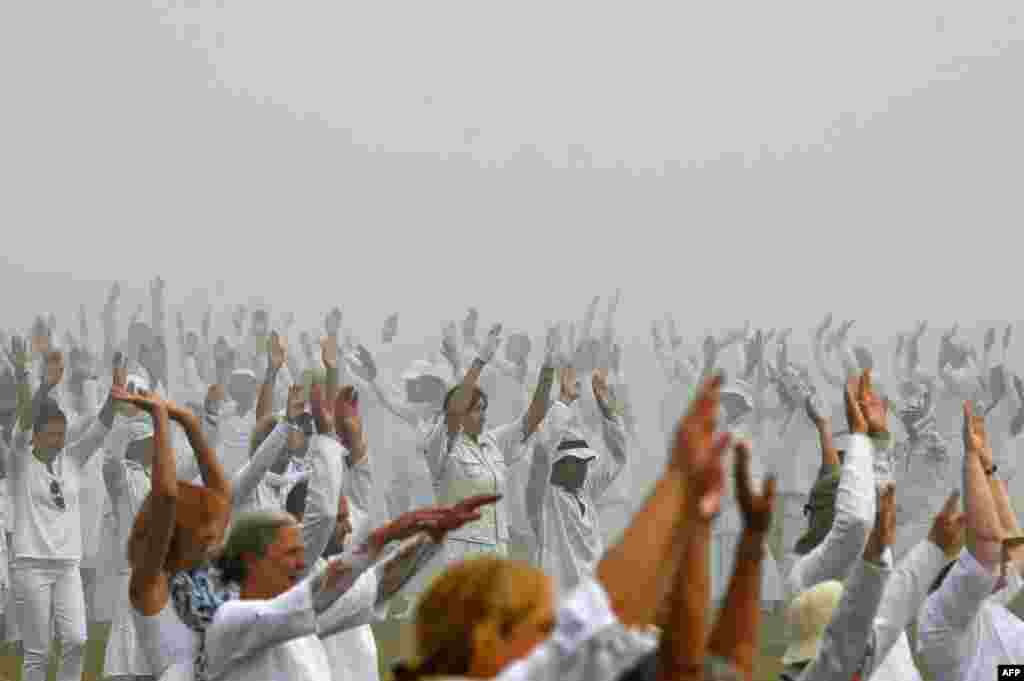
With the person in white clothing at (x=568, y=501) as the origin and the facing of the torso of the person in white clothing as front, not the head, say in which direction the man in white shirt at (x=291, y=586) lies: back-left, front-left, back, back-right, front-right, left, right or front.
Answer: front-right

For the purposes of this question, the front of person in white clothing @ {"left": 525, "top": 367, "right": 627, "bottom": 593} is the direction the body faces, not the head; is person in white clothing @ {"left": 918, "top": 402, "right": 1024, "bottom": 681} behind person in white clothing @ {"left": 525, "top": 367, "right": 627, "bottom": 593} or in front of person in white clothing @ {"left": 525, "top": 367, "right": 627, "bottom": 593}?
in front

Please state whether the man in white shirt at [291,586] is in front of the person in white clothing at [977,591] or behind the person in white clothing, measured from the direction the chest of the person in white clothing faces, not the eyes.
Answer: behind
